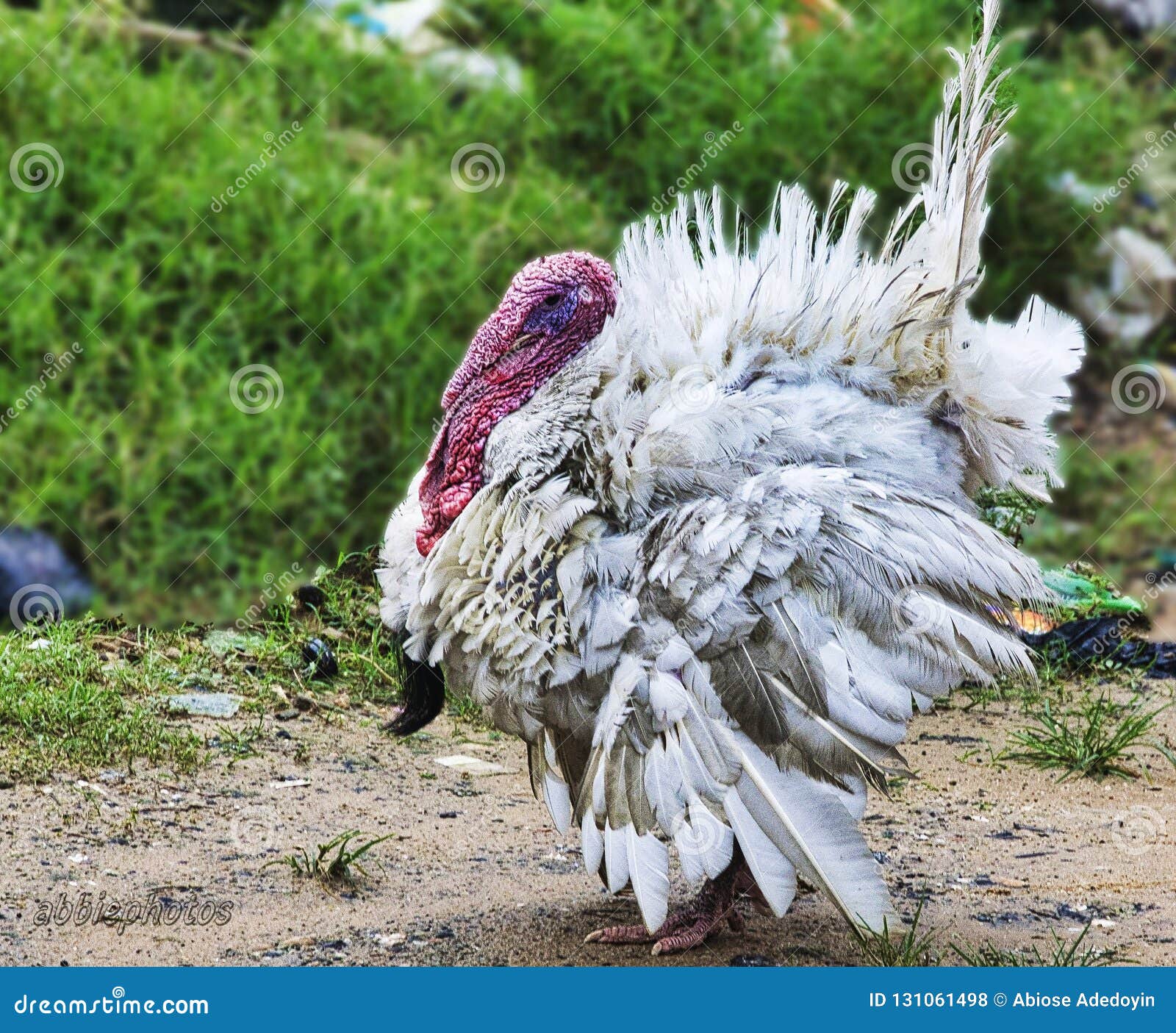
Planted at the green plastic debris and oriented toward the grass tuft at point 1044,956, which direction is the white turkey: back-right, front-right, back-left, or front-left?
front-right

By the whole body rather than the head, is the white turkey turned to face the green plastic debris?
no

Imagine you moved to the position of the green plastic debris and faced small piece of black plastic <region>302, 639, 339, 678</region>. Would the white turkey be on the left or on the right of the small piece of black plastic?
left

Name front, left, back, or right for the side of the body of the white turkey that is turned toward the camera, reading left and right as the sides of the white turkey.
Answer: left

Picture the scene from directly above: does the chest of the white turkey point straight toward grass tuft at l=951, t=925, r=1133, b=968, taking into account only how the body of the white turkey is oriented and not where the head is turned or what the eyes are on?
no

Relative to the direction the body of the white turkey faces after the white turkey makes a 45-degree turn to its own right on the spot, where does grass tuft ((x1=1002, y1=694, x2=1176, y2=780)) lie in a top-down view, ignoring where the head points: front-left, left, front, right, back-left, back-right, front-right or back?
right

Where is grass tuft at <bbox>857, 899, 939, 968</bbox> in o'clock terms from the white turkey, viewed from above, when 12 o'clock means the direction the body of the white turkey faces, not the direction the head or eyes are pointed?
The grass tuft is roughly at 6 o'clock from the white turkey.

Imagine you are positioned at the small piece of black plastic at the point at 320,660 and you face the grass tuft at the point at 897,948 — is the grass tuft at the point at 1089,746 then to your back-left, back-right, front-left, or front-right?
front-left

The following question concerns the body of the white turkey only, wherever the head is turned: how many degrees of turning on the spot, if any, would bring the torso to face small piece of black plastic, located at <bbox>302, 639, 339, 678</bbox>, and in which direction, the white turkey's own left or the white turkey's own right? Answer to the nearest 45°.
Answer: approximately 45° to the white turkey's own right
